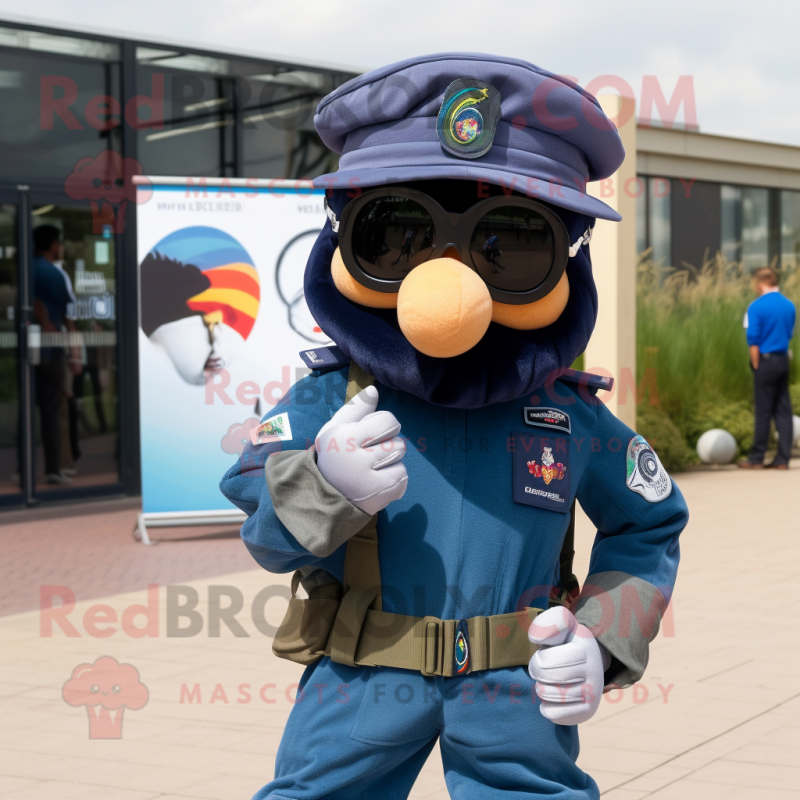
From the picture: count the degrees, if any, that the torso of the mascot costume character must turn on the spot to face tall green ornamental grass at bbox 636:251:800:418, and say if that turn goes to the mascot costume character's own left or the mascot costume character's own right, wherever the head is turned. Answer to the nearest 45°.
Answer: approximately 180°

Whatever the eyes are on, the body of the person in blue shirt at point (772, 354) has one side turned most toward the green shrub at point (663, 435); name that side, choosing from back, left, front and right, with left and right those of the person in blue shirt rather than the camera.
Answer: left

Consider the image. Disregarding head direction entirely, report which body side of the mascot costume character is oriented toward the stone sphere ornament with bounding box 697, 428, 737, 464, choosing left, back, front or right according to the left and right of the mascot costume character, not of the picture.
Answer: back

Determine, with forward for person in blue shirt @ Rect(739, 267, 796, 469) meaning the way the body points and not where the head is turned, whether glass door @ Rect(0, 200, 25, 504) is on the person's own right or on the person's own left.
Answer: on the person's own left

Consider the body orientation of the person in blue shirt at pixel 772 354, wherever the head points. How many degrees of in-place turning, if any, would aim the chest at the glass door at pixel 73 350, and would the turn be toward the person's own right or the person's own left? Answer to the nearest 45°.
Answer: approximately 90° to the person's own left

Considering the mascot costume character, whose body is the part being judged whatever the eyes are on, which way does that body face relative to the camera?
toward the camera

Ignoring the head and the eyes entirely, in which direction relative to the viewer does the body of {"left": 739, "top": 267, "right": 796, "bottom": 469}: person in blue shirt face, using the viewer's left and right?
facing away from the viewer and to the left of the viewer

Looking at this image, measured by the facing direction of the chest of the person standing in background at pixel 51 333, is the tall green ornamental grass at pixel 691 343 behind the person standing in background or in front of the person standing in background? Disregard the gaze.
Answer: in front

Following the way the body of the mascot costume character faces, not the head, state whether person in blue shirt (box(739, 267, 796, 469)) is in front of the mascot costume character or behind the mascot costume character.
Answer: behind

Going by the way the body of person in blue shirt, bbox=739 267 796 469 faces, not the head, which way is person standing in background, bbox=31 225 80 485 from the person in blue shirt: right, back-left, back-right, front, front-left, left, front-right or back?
left

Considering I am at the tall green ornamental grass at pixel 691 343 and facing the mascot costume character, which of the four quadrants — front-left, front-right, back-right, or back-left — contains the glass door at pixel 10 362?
front-right
